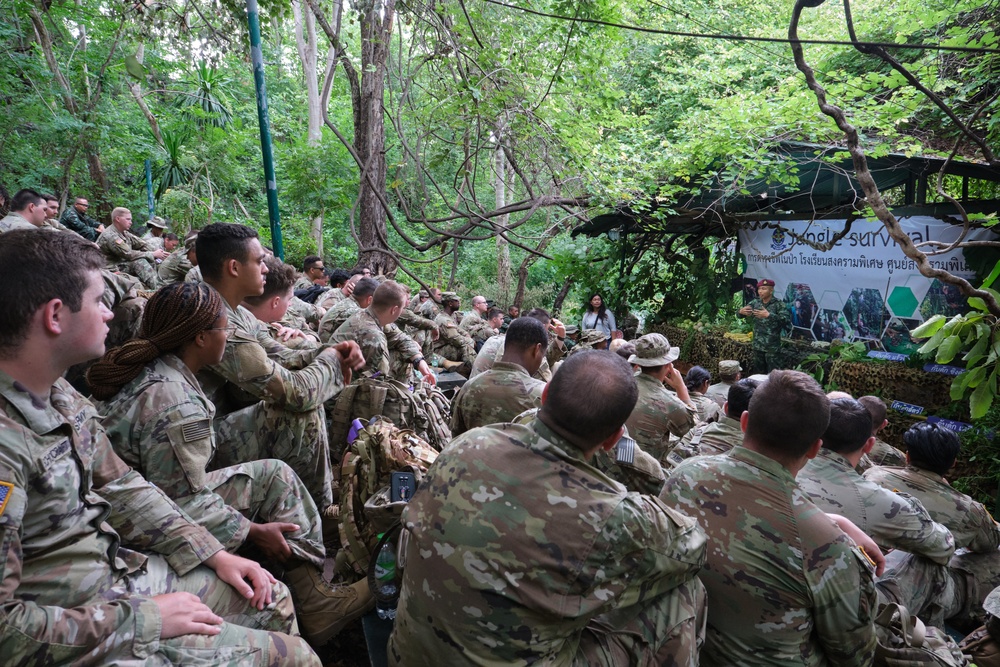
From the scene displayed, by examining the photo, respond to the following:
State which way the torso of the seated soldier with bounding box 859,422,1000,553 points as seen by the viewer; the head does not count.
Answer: away from the camera

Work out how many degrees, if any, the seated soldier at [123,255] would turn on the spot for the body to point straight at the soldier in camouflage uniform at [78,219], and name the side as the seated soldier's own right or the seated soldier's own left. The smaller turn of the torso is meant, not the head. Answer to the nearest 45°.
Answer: approximately 90° to the seated soldier's own left

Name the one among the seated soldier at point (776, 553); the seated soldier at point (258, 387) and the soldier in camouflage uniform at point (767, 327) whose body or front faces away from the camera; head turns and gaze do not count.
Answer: the seated soldier at point (776, 553)

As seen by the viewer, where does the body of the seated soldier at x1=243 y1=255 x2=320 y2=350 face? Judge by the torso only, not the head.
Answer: to the viewer's right

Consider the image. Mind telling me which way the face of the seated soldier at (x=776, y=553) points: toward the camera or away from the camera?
away from the camera

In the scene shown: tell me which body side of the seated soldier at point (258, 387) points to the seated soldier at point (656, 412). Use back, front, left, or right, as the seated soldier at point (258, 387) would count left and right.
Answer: front

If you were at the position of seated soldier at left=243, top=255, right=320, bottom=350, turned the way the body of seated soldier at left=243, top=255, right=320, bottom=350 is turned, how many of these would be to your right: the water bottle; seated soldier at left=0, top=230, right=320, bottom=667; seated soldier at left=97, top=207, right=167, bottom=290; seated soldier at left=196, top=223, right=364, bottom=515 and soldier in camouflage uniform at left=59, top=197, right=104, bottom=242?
3

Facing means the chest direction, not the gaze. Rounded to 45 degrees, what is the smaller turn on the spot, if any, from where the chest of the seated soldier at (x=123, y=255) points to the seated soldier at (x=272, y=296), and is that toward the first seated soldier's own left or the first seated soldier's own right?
approximately 90° to the first seated soldier's own right

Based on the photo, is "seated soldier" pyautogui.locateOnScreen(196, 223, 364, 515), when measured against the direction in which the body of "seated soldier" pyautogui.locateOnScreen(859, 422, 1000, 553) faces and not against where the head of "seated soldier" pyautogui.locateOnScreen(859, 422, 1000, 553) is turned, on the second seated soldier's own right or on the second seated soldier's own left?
on the second seated soldier's own left

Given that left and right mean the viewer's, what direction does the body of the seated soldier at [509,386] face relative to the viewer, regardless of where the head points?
facing away from the viewer and to the right of the viewer

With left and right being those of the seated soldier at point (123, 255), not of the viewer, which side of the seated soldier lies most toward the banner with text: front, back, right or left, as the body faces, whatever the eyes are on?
front

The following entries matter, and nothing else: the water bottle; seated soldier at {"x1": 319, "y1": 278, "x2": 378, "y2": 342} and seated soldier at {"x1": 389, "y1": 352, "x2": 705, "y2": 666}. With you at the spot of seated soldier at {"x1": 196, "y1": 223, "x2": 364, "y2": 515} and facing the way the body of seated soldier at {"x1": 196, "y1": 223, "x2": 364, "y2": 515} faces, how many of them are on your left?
1

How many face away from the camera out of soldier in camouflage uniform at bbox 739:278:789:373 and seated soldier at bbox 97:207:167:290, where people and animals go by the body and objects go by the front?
0

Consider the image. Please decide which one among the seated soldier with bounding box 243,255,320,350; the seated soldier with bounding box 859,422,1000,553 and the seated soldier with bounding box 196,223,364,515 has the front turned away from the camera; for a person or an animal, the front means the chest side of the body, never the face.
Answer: the seated soldier with bounding box 859,422,1000,553

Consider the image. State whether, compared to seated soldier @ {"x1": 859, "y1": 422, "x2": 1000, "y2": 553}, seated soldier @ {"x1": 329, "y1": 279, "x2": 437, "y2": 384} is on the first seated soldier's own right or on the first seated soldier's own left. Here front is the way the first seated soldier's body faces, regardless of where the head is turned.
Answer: on the first seated soldier's own left

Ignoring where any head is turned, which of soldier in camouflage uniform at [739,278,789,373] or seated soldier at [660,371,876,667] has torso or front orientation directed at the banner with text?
the seated soldier

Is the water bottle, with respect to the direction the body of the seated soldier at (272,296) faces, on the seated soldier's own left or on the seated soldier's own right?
on the seated soldier's own right

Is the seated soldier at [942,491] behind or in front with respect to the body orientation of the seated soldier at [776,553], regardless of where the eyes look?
in front

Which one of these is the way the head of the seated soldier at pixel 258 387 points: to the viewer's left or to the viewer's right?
to the viewer's right

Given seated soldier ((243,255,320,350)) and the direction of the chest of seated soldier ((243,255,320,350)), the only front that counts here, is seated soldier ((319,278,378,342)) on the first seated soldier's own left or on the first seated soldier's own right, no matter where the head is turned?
on the first seated soldier's own left
